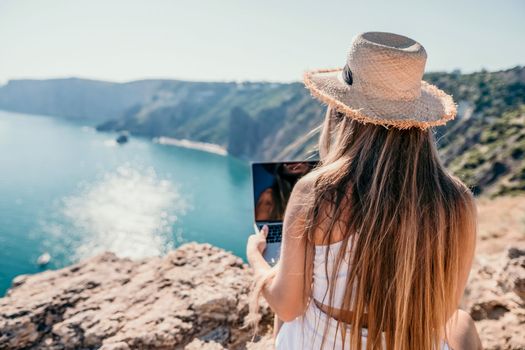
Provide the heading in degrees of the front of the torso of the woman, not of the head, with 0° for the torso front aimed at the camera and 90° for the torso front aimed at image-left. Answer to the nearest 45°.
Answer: approximately 135°

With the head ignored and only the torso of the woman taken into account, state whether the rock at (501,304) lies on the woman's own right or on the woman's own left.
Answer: on the woman's own right

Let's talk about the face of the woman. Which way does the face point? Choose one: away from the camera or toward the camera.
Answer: away from the camera
